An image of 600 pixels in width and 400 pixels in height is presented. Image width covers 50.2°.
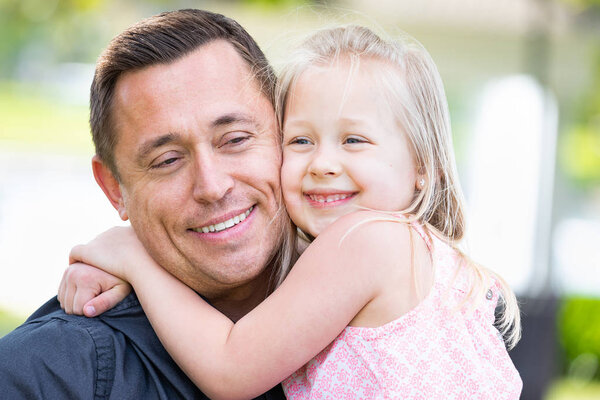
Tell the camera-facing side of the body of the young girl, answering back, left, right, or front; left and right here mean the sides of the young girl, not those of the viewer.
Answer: left
